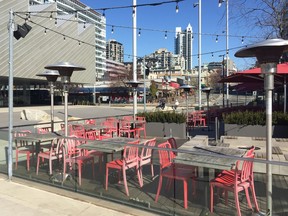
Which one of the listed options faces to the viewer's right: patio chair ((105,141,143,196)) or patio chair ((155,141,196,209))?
patio chair ((155,141,196,209))

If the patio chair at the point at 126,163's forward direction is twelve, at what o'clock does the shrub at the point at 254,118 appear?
The shrub is roughly at 3 o'clock from the patio chair.

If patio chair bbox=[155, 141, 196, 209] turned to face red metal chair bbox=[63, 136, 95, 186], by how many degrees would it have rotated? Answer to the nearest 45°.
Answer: approximately 135° to its left

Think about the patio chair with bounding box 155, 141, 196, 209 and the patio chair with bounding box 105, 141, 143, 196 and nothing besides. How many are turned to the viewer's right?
1

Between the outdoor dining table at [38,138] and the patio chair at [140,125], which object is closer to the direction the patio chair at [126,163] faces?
the outdoor dining table

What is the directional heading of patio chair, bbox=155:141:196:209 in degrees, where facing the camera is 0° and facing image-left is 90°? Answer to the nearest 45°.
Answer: approximately 270°

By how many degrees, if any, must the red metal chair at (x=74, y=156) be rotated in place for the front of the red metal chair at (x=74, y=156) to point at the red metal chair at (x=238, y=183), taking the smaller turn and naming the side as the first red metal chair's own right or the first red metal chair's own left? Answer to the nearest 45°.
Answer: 0° — it already faces it

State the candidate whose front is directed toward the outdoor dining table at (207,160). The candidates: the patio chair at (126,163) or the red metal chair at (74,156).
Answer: the red metal chair

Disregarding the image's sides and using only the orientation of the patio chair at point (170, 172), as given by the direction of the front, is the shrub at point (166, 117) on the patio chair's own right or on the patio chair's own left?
on the patio chair's own left

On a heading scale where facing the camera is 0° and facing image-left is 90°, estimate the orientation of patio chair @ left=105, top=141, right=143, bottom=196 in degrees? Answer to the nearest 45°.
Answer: approximately 135°

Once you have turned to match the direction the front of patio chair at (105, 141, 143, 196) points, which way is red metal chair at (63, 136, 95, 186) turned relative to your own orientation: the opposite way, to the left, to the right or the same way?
the opposite way

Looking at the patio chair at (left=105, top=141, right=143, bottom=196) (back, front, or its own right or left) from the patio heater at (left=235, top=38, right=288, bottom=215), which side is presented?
back

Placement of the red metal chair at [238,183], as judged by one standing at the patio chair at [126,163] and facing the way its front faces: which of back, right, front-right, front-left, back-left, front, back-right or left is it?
back
